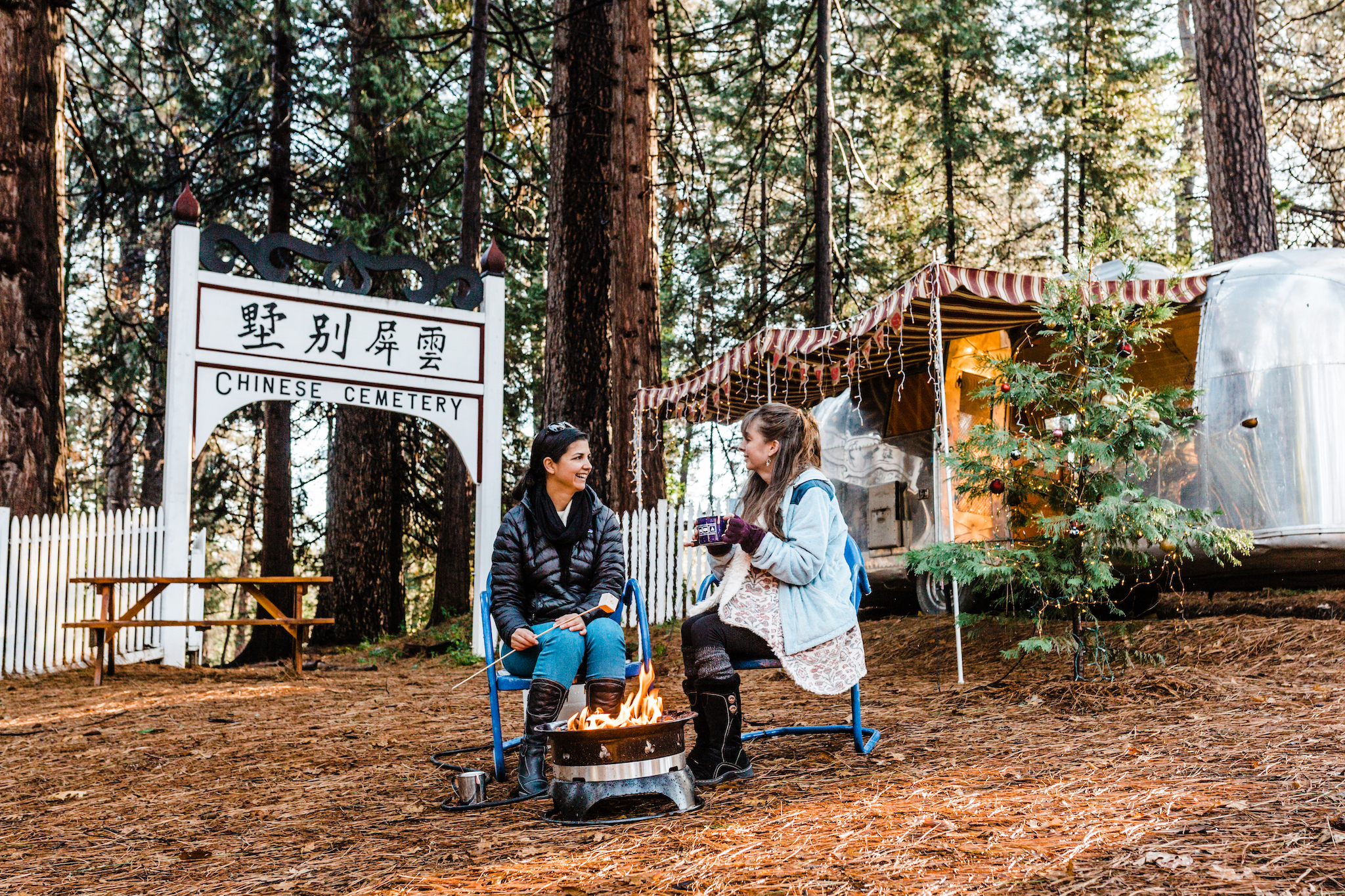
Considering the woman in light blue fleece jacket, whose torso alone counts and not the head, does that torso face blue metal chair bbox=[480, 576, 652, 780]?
yes

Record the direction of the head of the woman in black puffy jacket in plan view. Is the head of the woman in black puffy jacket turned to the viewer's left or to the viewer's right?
to the viewer's right

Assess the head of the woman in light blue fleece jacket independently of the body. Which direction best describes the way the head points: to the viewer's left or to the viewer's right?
to the viewer's left

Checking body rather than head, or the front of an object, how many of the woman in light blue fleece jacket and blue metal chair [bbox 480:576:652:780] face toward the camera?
1

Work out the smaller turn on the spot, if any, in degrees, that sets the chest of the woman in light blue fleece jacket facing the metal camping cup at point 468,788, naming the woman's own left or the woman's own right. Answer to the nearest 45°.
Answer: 0° — they already face it

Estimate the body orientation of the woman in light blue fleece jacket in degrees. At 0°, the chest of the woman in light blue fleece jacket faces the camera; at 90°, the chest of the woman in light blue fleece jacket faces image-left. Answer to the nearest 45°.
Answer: approximately 90°

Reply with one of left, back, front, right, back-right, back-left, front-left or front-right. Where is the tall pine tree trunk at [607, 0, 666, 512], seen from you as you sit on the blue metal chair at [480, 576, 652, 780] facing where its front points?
back

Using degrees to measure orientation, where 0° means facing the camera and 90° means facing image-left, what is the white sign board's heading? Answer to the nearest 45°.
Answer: approximately 315°

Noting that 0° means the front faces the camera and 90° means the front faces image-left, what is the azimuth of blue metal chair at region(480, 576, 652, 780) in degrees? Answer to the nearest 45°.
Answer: approximately 0°

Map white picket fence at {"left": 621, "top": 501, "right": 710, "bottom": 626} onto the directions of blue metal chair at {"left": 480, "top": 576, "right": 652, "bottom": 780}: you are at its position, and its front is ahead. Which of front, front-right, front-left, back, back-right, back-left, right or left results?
back

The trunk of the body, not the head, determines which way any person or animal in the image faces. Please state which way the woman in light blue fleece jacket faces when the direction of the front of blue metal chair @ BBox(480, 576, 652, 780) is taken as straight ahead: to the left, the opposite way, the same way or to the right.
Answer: to the right

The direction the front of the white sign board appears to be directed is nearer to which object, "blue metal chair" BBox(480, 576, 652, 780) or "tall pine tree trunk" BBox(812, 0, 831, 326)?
the blue metal chair
